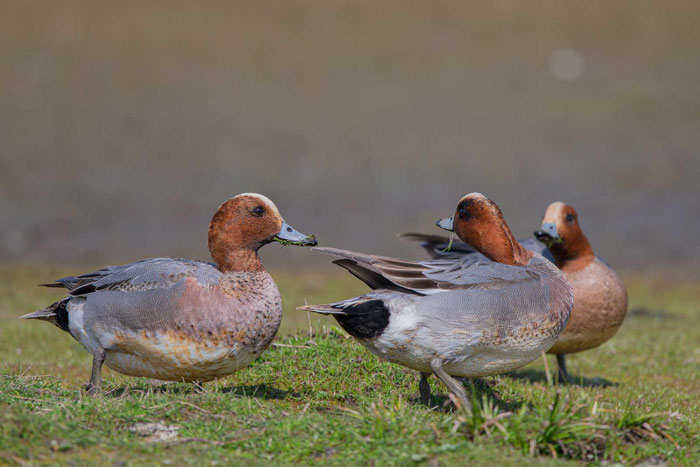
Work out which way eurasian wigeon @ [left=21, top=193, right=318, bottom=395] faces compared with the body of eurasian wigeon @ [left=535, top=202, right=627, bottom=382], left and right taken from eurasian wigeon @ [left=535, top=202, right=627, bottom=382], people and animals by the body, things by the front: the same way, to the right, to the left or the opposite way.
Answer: to the left

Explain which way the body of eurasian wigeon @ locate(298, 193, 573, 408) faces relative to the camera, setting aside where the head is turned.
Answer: to the viewer's right

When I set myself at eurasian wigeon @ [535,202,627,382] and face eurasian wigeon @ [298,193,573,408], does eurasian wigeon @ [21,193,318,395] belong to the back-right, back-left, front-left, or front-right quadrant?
front-right

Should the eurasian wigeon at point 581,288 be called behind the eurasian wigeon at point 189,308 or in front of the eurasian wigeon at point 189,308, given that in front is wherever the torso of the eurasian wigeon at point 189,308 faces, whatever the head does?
in front

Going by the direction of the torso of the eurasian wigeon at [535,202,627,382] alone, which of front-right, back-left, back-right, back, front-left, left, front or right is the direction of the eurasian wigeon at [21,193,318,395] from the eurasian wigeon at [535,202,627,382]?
right

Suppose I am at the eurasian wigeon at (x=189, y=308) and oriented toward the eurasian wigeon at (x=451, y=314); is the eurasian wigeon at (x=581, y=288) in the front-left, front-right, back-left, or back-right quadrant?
front-left

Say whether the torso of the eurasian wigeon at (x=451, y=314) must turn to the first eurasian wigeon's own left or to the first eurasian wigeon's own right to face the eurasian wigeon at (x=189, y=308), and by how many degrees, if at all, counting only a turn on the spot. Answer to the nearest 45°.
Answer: approximately 180°

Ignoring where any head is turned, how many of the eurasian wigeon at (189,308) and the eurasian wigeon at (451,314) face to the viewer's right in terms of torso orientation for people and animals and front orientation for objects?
2

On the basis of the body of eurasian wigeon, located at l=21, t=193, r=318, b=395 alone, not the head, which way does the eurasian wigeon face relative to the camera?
to the viewer's right

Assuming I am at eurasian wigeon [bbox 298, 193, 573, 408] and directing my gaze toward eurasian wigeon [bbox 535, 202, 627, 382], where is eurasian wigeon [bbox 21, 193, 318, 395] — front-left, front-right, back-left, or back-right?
back-left

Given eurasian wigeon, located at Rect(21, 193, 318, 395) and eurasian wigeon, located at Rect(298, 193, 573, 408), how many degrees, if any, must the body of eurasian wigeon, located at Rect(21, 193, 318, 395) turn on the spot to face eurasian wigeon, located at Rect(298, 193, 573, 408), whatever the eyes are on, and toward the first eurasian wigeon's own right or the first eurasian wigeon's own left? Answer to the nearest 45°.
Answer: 0° — it already faces it
